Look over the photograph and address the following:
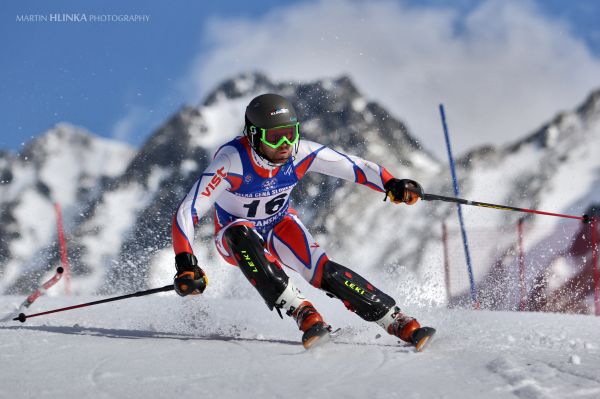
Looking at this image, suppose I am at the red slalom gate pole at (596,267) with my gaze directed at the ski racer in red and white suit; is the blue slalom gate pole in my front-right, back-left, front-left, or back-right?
front-right

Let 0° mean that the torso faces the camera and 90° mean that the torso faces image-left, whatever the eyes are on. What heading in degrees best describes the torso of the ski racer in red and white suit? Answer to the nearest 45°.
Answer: approximately 315°

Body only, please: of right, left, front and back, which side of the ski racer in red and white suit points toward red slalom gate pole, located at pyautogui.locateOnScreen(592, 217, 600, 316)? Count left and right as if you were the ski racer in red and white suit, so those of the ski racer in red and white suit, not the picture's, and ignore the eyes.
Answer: left
